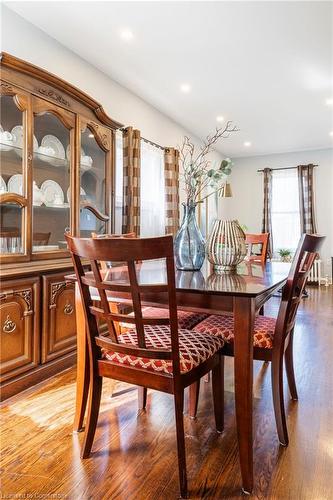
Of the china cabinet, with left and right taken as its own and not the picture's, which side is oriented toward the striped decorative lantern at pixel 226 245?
front

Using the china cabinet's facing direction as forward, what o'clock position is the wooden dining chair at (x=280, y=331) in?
The wooden dining chair is roughly at 12 o'clock from the china cabinet.

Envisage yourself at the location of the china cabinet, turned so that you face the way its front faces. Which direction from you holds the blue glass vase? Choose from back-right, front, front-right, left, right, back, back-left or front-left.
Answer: front

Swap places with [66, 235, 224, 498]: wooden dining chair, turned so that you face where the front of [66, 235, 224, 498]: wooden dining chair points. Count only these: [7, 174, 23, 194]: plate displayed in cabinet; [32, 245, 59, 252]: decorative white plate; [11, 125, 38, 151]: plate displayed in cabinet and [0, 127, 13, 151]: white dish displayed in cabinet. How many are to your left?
4

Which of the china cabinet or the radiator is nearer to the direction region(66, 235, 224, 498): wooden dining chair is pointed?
the radiator

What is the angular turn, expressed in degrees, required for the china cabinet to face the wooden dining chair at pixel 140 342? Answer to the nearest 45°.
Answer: approximately 45° to its right

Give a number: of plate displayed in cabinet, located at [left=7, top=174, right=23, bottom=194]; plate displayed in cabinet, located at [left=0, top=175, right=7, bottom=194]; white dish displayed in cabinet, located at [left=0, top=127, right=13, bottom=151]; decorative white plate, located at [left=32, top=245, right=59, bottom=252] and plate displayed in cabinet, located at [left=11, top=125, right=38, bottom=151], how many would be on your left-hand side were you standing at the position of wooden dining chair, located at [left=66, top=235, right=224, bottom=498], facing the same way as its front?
5

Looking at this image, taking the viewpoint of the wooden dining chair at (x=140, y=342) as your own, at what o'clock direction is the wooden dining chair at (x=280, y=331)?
the wooden dining chair at (x=280, y=331) is roughly at 1 o'clock from the wooden dining chair at (x=140, y=342).

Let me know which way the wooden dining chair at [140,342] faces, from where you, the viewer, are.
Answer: facing away from the viewer and to the right of the viewer

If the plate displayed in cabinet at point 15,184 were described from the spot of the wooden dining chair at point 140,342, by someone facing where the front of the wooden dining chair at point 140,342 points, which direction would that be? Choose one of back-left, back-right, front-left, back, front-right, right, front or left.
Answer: left

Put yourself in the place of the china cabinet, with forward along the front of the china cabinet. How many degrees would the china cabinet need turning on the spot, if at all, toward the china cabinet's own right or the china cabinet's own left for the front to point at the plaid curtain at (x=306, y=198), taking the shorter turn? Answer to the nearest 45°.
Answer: approximately 90° to the china cabinet's own left

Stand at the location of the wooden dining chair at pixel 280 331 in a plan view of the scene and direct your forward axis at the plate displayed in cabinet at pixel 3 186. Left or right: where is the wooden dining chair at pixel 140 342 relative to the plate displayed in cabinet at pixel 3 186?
left

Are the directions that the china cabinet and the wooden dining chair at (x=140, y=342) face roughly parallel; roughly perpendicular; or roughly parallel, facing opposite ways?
roughly perpendicular

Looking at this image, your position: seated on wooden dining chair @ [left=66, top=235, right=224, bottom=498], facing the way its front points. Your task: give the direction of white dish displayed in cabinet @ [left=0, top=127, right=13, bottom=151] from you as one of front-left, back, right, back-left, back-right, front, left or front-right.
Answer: left

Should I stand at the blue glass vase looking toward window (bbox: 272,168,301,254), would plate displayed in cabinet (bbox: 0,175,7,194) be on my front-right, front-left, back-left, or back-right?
back-left

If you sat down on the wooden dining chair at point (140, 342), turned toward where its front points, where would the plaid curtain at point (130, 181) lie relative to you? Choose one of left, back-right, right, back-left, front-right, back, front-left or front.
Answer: front-left

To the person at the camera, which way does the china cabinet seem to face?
facing the viewer and to the right of the viewer

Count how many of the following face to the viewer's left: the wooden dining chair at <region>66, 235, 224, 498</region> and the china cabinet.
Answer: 0

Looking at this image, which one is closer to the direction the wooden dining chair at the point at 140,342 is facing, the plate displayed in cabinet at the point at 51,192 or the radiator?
the radiator

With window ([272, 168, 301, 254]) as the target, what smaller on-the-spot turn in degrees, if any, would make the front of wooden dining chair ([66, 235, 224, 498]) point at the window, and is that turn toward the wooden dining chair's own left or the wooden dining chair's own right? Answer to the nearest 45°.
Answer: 0° — it already faces it

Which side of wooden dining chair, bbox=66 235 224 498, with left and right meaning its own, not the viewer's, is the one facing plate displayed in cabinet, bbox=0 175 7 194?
left

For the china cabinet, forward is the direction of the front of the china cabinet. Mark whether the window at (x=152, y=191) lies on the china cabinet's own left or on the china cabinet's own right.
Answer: on the china cabinet's own left

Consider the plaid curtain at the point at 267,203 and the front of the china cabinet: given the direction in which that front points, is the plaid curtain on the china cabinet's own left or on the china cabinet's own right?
on the china cabinet's own left
